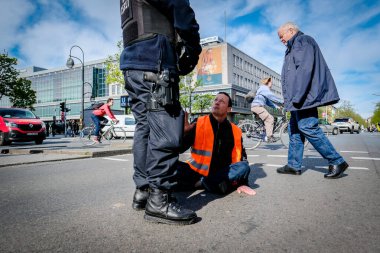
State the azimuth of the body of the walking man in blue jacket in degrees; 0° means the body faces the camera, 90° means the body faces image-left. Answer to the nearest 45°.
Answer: approximately 90°

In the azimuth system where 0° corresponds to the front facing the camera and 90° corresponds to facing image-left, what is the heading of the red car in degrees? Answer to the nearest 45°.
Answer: approximately 315°

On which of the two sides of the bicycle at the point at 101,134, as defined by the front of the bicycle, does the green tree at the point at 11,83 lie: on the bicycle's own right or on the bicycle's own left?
on the bicycle's own left

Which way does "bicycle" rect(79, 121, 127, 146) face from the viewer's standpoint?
to the viewer's right

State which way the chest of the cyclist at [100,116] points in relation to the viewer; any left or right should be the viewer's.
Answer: facing to the right of the viewer

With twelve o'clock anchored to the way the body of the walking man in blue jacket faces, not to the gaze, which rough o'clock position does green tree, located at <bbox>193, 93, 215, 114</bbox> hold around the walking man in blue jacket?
The green tree is roughly at 2 o'clock from the walking man in blue jacket.

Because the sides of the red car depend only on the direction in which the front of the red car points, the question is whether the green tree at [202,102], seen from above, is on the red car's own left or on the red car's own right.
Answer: on the red car's own left
